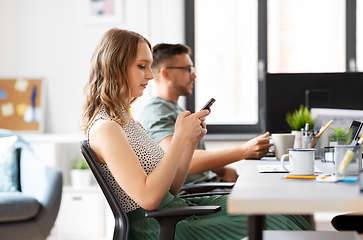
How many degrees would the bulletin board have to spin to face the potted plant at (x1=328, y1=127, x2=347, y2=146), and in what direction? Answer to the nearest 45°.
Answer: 0° — it already faces it

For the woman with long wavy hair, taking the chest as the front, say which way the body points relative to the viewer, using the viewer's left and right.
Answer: facing to the right of the viewer

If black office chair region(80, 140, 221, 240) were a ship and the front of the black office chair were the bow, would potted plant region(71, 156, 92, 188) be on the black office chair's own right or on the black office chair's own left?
on the black office chair's own left

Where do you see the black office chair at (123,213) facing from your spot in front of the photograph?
facing to the right of the viewer

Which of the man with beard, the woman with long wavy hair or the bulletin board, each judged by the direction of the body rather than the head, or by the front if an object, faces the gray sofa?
the bulletin board

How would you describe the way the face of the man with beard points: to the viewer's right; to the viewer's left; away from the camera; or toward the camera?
to the viewer's right

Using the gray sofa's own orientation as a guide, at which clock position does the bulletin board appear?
The bulletin board is roughly at 6 o'clock from the gray sofa.

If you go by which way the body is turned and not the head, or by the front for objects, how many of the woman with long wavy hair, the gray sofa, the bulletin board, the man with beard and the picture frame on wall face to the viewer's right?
2

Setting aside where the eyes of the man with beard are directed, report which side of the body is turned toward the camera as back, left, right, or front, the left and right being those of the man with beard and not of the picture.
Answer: right

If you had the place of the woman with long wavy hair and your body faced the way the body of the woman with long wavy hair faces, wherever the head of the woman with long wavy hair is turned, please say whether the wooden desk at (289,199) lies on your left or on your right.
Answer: on your left

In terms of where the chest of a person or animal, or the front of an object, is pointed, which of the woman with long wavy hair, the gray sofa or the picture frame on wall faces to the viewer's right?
the woman with long wavy hair

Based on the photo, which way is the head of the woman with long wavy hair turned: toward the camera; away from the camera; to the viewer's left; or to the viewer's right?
to the viewer's right
